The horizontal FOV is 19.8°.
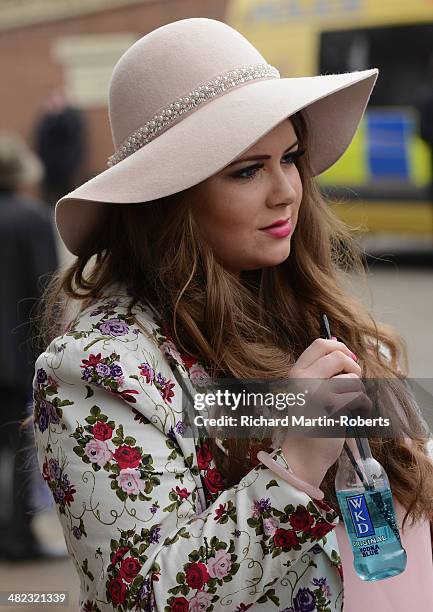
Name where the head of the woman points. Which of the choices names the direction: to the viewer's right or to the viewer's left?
to the viewer's right

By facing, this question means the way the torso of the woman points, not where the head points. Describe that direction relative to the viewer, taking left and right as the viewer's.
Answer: facing the viewer and to the right of the viewer

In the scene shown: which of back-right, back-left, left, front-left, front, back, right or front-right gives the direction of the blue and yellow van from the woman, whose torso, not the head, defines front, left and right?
back-left

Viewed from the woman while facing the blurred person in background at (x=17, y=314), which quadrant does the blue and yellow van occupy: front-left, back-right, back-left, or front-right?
front-right

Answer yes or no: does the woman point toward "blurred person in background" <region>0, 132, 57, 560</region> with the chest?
no

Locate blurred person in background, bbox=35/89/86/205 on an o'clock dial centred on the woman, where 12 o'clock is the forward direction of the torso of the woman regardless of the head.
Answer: The blurred person in background is roughly at 7 o'clock from the woman.
